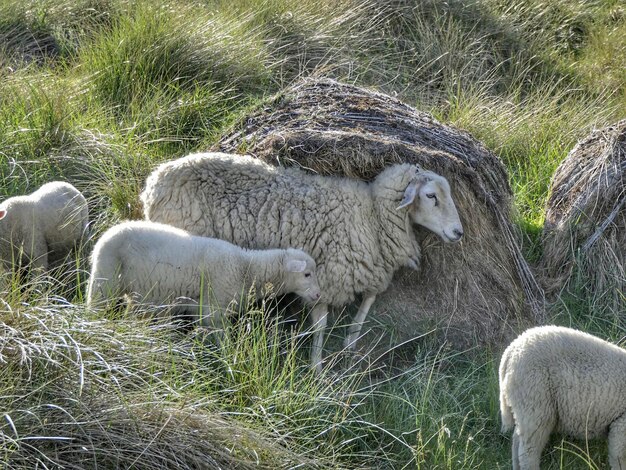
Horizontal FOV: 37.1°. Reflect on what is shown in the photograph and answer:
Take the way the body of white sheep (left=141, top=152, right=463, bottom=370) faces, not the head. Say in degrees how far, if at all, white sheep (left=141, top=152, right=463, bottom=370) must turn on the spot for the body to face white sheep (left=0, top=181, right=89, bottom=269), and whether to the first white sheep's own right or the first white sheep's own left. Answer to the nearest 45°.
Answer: approximately 180°

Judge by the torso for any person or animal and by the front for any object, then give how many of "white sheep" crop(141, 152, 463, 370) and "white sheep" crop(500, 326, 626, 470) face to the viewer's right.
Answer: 2

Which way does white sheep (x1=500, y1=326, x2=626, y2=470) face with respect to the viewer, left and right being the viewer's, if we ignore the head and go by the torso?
facing to the right of the viewer

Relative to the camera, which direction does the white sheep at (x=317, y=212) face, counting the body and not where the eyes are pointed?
to the viewer's right

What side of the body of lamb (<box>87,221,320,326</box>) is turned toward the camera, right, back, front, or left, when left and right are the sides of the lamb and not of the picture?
right

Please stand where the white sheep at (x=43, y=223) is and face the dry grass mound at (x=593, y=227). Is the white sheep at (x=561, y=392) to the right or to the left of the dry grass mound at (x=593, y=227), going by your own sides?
right

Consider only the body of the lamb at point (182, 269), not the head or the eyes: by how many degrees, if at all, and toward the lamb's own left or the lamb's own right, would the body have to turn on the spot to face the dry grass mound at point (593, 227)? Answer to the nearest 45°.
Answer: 0° — it already faces it

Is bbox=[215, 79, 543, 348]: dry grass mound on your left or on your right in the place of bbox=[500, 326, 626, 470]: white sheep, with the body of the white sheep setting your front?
on your left

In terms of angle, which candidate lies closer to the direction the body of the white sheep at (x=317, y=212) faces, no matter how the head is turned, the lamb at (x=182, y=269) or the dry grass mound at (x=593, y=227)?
the dry grass mound

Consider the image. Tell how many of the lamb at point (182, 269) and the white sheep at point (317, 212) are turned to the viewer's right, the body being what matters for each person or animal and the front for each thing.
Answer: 2
